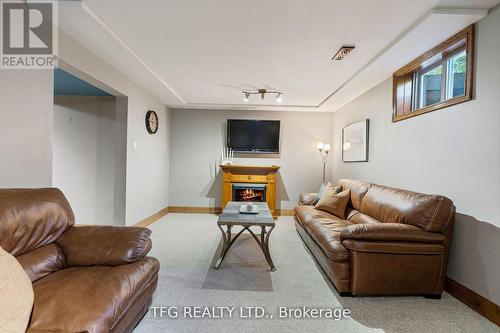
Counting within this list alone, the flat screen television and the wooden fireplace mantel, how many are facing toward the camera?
2

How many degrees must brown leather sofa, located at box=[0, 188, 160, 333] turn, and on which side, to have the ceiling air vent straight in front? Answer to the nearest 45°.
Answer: approximately 45° to its left

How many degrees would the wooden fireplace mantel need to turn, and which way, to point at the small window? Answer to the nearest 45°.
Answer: approximately 45° to its left

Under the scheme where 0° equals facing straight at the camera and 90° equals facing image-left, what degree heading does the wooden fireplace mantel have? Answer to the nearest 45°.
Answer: approximately 0°

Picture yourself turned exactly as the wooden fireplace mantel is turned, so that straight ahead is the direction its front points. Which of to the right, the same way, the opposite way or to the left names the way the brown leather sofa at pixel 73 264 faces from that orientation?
to the left

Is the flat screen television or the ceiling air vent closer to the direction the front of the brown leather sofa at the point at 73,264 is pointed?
the ceiling air vent

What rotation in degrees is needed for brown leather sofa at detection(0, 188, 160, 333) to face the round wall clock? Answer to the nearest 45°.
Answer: approximately 135° to its left
